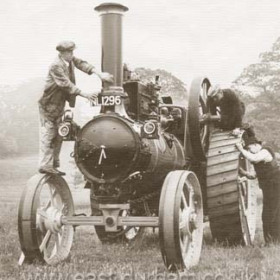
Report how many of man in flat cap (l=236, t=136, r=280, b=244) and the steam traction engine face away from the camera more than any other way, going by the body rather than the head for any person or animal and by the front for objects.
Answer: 0

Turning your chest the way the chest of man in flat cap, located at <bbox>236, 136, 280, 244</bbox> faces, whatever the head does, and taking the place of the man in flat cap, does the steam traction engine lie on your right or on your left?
on your left

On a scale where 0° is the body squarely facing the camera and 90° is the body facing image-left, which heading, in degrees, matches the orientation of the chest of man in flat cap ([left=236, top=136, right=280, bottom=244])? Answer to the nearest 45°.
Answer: approximately 90°

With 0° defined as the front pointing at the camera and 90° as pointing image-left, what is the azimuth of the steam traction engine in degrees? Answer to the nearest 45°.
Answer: approximately 45°

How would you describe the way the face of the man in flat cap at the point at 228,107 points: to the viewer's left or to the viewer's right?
to the viewer's left

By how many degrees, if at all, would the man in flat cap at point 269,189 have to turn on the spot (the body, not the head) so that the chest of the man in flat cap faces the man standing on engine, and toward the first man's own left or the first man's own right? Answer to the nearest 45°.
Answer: approximately 45° to the first man's own left
